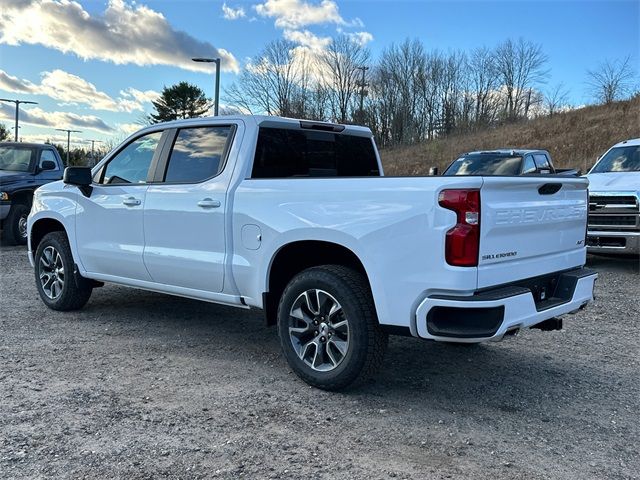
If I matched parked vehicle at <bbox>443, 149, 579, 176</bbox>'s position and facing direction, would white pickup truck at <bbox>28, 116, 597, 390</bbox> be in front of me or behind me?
in front

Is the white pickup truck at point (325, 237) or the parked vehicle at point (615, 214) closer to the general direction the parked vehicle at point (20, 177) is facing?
the white pickup truck

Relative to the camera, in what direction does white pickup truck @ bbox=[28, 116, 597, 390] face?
facing away from the viewer and to the left of the viewer

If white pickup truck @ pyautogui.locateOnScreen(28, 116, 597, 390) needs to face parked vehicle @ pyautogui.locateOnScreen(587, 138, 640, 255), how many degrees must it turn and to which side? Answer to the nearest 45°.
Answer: approximately 90° to its right

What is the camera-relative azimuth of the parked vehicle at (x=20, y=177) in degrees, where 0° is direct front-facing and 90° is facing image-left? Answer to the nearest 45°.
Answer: approximately 45°

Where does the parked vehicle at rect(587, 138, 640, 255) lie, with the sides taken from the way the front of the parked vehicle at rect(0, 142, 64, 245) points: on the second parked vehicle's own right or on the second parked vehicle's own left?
on the second parked vehicle's own left

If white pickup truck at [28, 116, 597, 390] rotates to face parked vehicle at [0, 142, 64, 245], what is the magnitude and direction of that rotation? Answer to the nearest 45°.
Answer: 0° — it already faces it

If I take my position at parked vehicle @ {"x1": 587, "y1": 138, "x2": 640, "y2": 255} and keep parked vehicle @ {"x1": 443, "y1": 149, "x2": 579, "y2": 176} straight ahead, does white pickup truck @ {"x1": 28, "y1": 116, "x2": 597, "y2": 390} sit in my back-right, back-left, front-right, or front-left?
back-left
